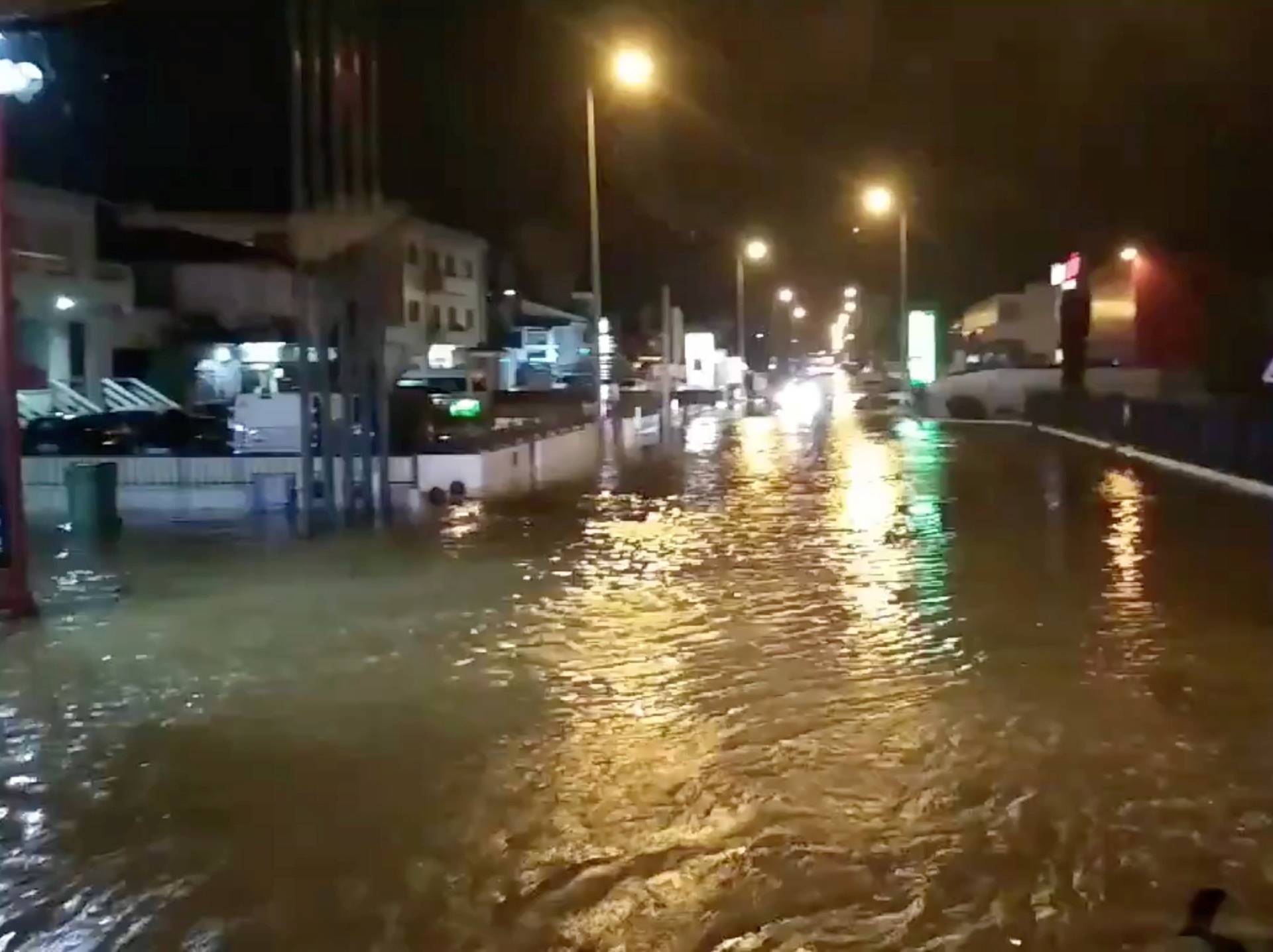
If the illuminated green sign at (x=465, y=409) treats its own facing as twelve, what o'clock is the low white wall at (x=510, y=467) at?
The low white wall is roughly at 12 o'clock from the illuminated green sign.

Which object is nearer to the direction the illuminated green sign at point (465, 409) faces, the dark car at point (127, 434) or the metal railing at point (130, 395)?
the dark car

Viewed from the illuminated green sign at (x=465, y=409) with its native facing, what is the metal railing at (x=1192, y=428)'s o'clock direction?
The metal railing is roughly at 10 o'clock from the illuminated green sign.

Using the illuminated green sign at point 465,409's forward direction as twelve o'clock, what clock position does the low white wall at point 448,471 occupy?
The low white wall is roughly at 12 o'clock from the illuminated green sign.

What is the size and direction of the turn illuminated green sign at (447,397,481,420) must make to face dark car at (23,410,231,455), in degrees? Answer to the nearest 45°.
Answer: approximately 90° to its right

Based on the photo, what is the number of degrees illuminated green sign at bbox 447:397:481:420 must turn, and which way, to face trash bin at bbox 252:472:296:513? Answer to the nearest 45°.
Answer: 0° — it already faces it

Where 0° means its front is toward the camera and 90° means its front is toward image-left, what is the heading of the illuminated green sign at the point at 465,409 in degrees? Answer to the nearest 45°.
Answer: approximately 0°

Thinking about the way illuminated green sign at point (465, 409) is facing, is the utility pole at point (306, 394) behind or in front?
in front
